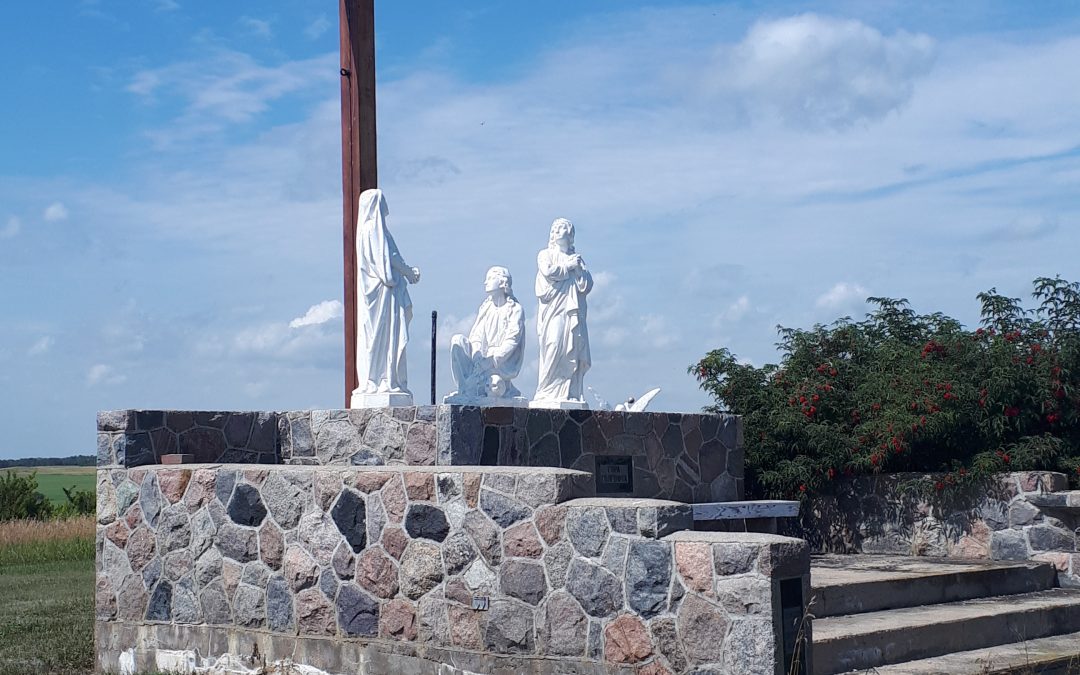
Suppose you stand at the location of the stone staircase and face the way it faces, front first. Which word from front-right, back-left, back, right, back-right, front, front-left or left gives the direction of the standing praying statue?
back

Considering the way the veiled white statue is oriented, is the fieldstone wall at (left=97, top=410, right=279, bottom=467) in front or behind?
behind

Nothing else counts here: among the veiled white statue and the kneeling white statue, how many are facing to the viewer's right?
1

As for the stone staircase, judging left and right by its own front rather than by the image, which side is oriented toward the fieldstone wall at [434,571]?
right

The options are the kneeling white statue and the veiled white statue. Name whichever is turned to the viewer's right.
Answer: the veiled white statue

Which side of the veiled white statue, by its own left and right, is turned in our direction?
right

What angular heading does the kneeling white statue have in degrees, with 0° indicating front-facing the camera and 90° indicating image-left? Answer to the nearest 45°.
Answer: approximately 45°

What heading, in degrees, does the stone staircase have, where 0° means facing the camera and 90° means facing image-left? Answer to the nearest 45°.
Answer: approximately 315°

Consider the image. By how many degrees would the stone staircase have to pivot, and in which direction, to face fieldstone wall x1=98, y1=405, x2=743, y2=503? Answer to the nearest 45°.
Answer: approximately 135° to its right
